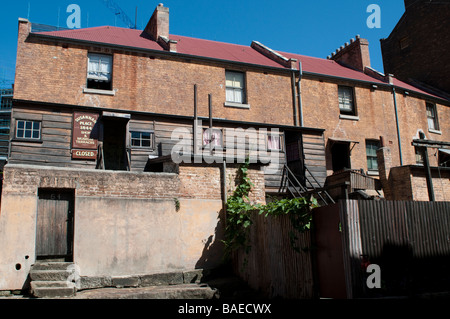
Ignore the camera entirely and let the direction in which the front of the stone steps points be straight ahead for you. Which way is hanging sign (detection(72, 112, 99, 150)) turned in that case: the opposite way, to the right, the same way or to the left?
the same way

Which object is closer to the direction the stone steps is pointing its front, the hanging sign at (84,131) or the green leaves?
the green leaves

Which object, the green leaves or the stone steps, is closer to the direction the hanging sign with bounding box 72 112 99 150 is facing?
the stone steps

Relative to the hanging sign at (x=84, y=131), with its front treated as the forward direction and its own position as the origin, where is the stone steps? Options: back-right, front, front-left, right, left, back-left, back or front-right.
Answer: front

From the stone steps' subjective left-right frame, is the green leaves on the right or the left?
on its left

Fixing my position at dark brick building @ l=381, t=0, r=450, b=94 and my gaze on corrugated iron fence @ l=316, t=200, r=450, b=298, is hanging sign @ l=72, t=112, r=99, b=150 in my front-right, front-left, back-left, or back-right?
front-right

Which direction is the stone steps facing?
toward the camera

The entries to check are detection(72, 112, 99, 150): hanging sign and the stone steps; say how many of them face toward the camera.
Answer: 2

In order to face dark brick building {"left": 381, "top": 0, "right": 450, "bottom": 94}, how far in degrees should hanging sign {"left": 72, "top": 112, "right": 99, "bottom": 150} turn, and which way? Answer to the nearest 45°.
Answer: approximately 90° to its left

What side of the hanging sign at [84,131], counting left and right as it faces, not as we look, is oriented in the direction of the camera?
front

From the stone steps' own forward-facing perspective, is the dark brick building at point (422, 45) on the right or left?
on its left
